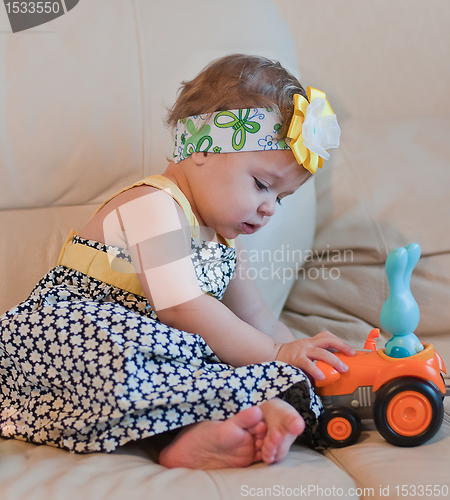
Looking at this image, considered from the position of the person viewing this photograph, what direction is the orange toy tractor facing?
facing to the left of the viewer

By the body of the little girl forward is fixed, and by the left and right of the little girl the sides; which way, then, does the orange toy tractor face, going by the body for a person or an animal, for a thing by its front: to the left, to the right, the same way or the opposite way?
the opposite way

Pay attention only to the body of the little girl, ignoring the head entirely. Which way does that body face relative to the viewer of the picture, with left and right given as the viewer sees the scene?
facing to the right of the viewer

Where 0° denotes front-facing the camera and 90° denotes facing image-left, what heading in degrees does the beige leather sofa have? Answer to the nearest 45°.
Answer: approximately 0°

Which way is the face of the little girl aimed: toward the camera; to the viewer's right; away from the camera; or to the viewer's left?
to the viewer's right
